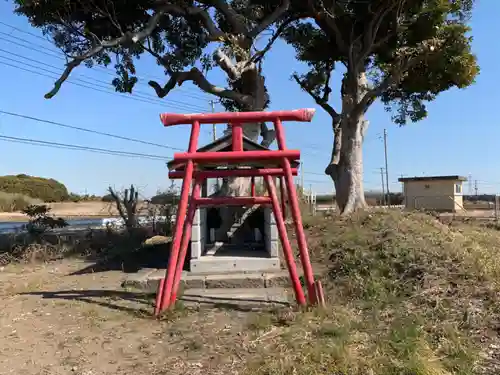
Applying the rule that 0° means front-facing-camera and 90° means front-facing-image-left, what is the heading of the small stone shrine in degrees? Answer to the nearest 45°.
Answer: approximately 0°

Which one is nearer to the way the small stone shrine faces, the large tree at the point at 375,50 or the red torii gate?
the red torii gate

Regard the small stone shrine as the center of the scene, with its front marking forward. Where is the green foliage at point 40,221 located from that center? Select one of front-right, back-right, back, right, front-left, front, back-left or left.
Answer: back-right

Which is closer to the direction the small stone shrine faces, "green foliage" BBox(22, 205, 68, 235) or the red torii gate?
the red torii gate

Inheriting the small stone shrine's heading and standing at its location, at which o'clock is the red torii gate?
The red torii gate is roughly at 12 o'clock from the small stone shrine.

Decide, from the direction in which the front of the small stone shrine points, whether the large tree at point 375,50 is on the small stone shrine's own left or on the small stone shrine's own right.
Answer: on the small stone shrine's own left

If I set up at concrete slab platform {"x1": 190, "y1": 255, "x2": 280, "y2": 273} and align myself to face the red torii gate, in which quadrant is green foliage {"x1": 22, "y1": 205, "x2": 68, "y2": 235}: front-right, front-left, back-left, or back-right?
back-right
